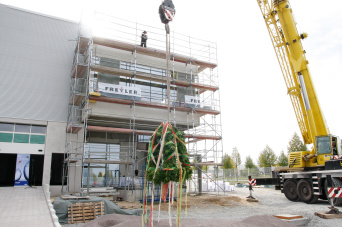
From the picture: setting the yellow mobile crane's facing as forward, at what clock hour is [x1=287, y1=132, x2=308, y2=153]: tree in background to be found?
The tree in background is roughly at 9 o'clock from the yellow mobile crane.

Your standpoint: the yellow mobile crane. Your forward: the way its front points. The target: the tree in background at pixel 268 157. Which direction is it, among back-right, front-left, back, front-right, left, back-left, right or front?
left

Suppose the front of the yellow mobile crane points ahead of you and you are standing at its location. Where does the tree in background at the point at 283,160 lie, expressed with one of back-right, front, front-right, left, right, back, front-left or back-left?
left

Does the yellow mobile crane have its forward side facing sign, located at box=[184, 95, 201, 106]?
no

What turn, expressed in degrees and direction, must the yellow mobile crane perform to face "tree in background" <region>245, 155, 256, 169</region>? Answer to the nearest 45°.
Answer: approximately 90° to its left

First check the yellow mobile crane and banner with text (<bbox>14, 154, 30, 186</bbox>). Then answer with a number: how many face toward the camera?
1

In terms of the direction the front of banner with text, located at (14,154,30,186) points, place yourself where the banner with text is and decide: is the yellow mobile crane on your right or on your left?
on your left

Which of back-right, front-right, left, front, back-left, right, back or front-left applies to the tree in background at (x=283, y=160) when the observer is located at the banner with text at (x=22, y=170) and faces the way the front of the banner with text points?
left

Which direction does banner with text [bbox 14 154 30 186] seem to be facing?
toward the camera

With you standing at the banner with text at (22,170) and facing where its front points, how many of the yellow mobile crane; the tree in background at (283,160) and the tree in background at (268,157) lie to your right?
0

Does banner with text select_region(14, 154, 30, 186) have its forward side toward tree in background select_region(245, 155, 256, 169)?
no

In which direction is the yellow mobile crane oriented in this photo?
to the viewer's right
